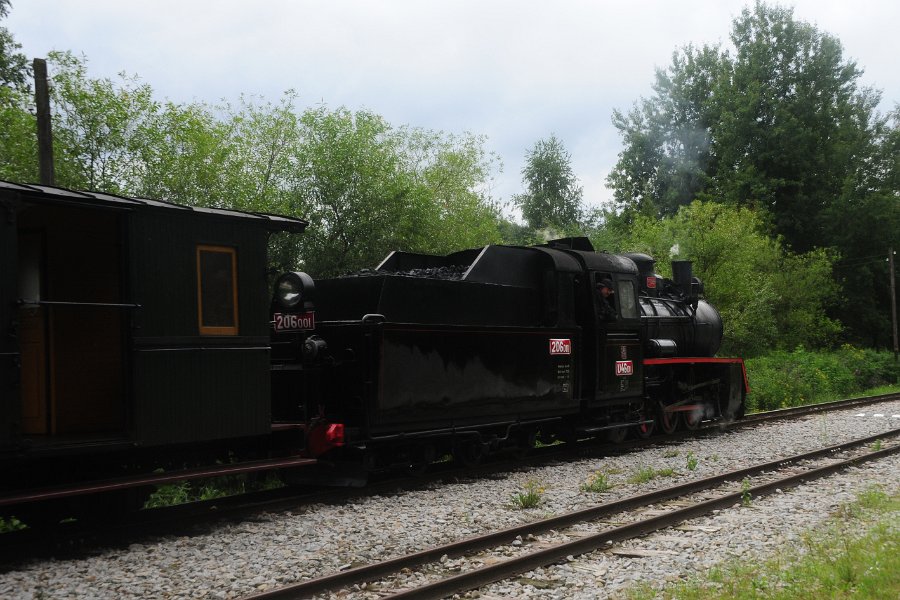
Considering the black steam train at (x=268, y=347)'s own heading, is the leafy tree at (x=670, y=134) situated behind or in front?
in front

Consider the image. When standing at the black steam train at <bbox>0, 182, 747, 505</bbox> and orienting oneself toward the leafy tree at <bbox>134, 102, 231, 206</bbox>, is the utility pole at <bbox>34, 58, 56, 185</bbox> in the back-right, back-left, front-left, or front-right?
front-left

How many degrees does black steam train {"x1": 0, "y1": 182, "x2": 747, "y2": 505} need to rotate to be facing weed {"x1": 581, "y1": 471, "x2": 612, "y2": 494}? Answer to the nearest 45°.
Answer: approximately 45° to its right

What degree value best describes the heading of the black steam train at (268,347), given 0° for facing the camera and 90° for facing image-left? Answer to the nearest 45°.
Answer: approximately 225°

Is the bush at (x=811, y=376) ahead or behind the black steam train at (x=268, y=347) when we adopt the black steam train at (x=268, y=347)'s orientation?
ahead

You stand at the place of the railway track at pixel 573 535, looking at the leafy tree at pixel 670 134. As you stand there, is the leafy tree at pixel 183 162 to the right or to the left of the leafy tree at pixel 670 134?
left

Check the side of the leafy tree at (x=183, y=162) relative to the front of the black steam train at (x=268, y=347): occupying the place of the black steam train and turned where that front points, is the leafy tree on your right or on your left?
on your left

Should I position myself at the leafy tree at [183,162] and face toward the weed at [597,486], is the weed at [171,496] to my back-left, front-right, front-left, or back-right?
front-right

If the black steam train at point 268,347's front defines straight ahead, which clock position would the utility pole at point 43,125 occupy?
The utility pole is roughly at 9 o'clock from the black steam train.

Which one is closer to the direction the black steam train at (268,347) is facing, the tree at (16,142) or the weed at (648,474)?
the weed
